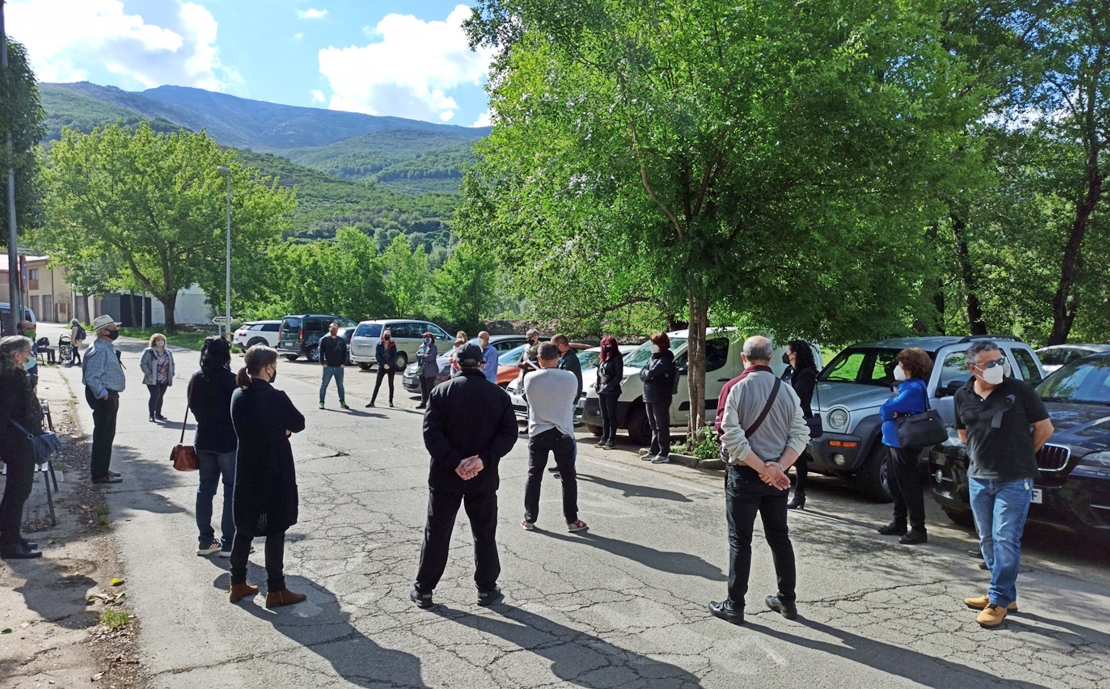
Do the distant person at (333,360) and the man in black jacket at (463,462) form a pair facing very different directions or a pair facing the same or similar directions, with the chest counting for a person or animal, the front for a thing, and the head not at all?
very different directions

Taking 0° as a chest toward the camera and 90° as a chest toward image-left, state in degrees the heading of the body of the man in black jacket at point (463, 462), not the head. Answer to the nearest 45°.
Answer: approximately 180°

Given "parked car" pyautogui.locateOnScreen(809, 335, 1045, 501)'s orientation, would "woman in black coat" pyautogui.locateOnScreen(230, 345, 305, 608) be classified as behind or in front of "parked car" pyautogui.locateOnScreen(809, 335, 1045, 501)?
in front

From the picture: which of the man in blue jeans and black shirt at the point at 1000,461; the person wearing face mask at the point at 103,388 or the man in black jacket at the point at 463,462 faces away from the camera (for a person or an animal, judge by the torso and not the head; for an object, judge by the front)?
the man in black jacket

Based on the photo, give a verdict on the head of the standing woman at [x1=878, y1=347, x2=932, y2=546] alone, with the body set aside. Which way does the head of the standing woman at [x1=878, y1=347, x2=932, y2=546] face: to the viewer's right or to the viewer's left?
to the viewer's left

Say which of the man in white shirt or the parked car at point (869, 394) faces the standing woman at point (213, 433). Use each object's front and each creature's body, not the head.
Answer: the parked car

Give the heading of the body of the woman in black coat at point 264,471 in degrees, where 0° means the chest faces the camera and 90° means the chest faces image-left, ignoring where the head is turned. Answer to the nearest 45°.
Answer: approximately 225°

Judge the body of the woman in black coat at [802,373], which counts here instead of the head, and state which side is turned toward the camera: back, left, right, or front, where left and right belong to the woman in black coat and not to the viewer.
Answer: left

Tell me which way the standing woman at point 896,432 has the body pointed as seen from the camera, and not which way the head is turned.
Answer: to the viewer's left

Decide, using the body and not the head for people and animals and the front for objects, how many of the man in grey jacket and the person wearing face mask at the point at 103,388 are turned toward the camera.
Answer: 0

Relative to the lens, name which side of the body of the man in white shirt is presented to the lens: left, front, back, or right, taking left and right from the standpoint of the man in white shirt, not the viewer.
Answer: back

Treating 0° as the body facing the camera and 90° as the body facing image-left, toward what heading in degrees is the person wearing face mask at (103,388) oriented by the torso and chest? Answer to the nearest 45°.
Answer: approximately 270°

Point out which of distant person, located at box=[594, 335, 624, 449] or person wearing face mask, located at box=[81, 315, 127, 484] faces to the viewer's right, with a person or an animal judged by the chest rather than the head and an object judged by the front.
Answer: the person wearing face mask

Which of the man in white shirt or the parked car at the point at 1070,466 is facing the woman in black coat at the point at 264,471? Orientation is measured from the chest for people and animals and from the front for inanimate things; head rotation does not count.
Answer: the parked car
